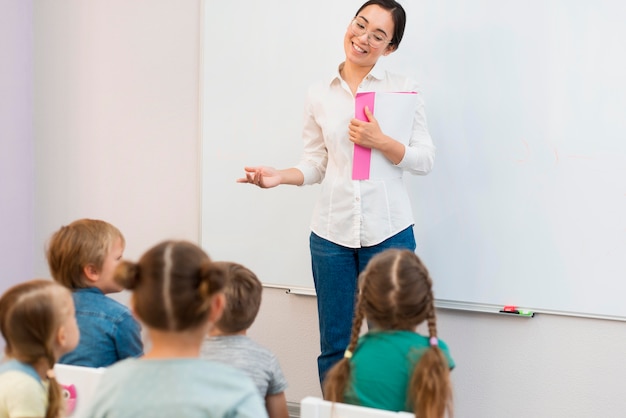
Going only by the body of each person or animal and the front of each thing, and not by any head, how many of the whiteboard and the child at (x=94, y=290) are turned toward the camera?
1

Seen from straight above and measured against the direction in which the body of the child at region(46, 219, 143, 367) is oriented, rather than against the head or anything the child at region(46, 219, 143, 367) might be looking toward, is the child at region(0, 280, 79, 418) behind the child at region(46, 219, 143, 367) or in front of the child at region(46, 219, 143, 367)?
behind

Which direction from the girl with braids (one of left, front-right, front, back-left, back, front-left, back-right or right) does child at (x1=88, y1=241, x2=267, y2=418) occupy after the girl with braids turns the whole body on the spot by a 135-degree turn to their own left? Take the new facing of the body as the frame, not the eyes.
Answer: front

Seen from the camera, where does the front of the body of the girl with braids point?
away from the camera

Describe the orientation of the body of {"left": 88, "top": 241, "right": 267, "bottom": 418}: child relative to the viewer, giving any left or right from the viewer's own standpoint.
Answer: facing away from the viewer

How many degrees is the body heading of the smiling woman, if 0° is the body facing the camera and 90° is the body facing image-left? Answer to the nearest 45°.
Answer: approximately 0°

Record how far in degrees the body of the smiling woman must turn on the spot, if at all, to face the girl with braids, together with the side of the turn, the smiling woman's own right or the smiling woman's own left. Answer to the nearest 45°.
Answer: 0° — they already face them

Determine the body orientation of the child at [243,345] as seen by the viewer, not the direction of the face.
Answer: away from the camera

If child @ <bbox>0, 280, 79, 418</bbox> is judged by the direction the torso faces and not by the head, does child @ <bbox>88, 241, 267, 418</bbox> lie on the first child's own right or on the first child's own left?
on the first child's own right

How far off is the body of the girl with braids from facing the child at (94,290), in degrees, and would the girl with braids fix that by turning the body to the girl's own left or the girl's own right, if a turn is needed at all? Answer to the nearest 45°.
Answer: approximately 90° to the girl's own left

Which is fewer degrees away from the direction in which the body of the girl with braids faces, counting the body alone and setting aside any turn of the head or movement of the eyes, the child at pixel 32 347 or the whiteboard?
the whiteboard
